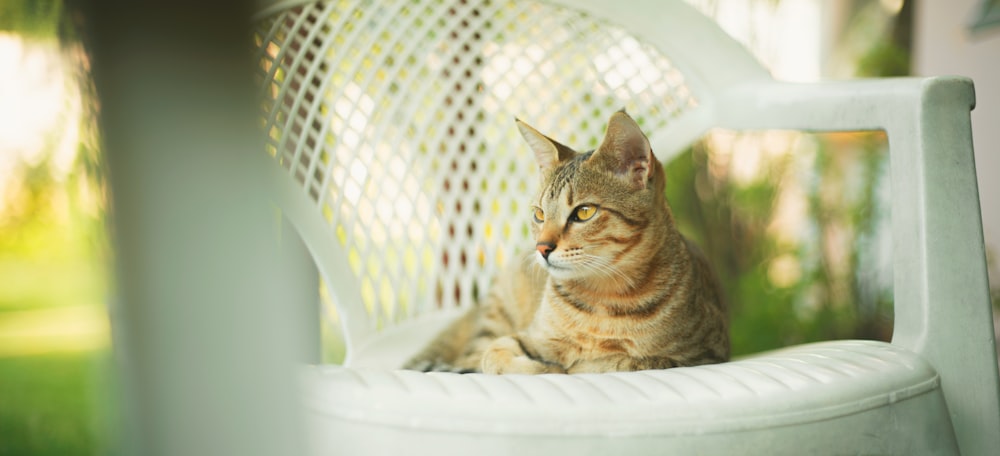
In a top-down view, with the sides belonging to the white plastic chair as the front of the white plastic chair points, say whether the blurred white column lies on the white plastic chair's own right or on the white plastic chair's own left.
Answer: on the white plastic chair's own right

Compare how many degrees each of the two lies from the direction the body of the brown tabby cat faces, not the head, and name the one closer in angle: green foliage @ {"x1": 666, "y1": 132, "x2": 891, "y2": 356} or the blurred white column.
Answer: the blurred white column

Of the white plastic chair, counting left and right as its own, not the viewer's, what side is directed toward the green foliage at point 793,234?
left

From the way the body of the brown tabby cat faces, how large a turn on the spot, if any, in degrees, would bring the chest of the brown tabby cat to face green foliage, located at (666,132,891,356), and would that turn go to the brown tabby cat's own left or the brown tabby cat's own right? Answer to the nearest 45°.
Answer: approximately 180°

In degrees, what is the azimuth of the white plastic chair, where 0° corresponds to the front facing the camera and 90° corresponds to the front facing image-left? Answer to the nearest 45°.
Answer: approximately 315°

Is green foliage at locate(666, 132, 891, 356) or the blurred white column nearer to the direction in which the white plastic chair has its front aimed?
the blurred white column

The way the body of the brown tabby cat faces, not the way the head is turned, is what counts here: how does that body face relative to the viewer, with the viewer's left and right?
facing the viewer and to the left of the viewer
